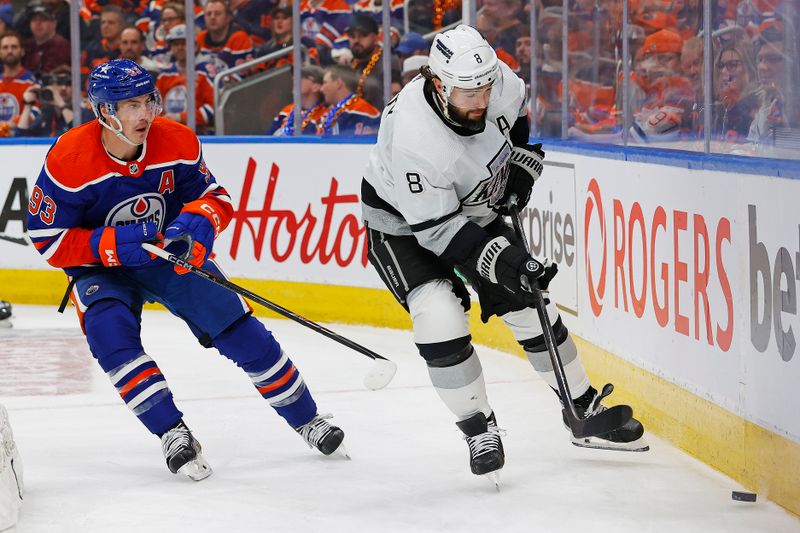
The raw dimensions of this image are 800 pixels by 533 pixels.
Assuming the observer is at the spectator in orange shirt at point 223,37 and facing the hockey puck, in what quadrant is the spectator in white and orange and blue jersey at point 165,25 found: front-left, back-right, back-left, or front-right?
back-right

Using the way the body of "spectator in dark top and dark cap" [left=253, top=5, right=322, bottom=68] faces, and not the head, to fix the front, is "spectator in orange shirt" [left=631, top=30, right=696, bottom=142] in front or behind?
in front

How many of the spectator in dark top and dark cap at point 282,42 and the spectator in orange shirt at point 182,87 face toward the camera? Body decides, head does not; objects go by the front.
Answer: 2

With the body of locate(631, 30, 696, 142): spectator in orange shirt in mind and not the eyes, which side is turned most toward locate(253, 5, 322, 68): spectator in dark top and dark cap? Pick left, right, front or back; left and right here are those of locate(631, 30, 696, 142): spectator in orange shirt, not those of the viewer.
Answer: right

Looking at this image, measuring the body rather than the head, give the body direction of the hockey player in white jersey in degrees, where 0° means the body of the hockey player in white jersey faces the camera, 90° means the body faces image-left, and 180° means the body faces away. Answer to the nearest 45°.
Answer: approximately 315°

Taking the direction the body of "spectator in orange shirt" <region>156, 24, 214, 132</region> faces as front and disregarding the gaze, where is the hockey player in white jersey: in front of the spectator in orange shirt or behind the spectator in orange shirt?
in front

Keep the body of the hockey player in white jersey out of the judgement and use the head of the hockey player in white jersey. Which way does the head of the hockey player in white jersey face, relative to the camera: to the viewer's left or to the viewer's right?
to the viewer's right

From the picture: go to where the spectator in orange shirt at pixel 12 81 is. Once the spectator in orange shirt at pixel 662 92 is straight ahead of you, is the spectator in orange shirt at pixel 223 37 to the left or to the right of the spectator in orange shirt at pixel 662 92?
left

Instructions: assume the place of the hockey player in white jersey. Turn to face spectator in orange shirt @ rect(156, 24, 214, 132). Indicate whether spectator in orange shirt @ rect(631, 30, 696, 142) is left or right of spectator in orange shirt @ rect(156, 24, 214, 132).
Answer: right
